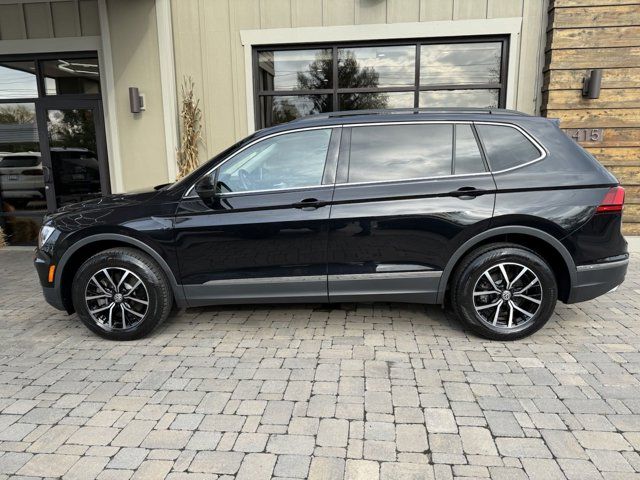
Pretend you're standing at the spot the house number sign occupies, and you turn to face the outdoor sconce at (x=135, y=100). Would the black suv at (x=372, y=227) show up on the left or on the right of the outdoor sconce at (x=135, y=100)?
left

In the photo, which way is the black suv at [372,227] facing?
to the viewer's left

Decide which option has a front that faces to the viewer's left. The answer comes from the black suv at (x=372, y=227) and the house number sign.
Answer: the black suv

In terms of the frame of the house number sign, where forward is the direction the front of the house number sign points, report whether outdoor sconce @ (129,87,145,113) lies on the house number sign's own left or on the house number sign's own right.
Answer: on the house number sign's own right

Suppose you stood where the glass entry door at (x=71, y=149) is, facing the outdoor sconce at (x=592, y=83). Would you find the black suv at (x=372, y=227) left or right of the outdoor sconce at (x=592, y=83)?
right

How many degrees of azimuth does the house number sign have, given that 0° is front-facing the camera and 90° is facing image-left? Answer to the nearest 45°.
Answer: approximately 0°

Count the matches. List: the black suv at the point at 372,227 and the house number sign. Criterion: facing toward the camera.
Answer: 1

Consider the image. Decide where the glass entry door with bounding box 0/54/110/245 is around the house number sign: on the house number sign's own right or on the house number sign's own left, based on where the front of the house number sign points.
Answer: on the house number sign's own right

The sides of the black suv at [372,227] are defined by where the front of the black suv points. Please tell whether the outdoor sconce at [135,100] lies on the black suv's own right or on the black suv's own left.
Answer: on the black suv's own right
